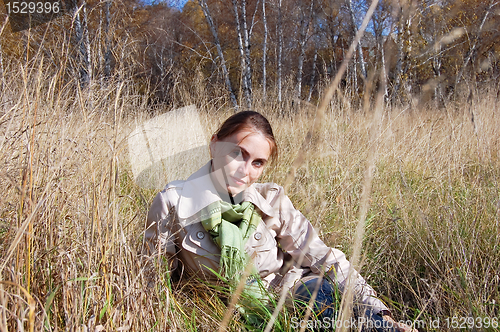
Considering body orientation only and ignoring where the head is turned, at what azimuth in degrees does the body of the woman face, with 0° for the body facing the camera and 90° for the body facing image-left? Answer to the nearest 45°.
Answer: approximately 0°
